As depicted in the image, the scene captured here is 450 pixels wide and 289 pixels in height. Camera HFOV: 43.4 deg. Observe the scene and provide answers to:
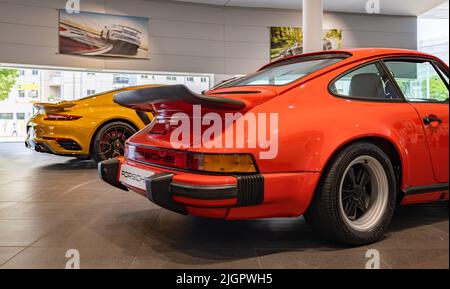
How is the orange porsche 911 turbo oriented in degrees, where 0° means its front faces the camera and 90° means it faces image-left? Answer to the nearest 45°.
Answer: approximately 225°

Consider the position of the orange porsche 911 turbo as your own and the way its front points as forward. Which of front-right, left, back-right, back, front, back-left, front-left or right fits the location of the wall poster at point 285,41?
front-left
